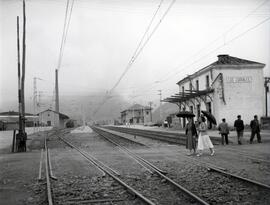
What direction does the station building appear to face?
to the viewer's left
